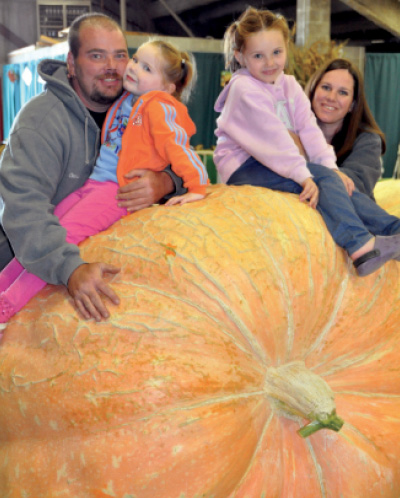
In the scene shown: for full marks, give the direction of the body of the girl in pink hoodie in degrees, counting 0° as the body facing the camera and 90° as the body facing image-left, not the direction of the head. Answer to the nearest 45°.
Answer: approximately 315°

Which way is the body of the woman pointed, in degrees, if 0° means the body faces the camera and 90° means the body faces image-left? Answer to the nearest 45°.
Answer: approximately 45°

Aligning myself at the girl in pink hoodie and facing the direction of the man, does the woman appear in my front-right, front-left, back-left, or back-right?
back-right

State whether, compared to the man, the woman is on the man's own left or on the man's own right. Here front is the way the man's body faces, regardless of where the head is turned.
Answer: on the man's own left
